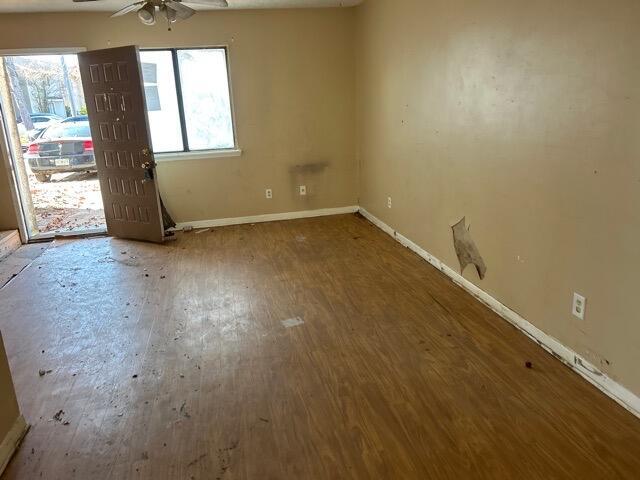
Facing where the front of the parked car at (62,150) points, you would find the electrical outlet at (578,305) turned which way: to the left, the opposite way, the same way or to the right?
to the left

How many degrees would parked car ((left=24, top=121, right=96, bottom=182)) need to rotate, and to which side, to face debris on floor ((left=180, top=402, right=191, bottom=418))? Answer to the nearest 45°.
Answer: approximately 180°

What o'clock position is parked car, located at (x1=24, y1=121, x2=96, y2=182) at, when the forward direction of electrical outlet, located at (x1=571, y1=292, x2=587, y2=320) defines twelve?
The parked car is roughly at 2 o'clock from the electrical outlet.

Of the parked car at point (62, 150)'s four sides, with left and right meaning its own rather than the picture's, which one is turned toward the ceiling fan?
back

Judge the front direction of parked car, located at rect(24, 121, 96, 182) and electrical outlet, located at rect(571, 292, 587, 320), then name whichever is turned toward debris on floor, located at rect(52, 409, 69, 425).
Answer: the electrical outlet

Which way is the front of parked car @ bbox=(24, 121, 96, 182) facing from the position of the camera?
facing away from the viewer

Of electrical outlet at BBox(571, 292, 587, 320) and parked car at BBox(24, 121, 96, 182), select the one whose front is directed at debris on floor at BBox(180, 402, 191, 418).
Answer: the electrical outlet

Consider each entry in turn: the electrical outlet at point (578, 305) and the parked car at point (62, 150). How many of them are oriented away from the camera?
1

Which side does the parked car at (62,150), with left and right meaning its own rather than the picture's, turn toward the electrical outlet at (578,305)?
back

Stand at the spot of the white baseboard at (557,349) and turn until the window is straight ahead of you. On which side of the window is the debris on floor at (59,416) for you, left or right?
left

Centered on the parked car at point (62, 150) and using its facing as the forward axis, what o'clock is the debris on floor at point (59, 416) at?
The debris on floor is roughly at 6 o'clock from the parked car.

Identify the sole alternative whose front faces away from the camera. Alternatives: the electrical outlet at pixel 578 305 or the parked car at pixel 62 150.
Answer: the parked car

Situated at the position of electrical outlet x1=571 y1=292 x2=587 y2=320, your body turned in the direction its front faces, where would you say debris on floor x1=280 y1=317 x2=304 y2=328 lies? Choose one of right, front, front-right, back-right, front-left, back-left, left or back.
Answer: front-right

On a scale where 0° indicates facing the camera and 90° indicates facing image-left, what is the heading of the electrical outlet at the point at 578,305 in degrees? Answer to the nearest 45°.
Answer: approximately 45°

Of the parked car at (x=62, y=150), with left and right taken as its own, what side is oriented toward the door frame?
back
